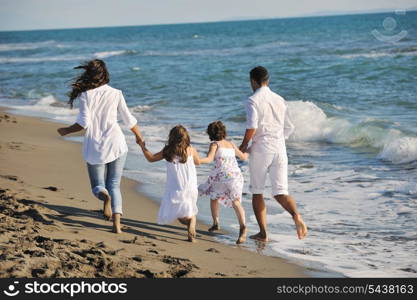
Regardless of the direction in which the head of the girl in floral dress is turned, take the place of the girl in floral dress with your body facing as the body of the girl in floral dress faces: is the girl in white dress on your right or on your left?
on your left

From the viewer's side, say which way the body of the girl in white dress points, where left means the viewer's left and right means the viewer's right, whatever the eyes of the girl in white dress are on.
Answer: facing away from the viewer

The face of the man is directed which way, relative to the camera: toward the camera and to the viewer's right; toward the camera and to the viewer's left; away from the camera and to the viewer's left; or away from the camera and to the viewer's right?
away from the camera and to the viewer's left

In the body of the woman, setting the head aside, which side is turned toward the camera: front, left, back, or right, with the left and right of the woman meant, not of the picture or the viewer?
back

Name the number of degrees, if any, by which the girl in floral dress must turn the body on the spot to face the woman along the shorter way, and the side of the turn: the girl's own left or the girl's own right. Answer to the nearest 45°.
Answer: approximately 90° to the girl's own left

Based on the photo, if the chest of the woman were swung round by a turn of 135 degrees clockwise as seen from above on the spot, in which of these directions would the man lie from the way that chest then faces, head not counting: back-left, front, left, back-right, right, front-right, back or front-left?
front-left

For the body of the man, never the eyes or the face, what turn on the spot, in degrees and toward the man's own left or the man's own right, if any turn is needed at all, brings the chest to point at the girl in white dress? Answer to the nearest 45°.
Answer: approximately 45° to the man's own left

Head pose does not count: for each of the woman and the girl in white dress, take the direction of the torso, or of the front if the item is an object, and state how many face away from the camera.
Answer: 2

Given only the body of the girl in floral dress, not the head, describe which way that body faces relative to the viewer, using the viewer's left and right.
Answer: facing away from the viewer and to the left of the viewer

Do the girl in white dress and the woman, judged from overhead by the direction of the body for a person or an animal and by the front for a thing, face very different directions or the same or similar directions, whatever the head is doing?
same or similar directions

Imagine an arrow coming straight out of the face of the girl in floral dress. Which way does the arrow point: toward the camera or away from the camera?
away from the camera

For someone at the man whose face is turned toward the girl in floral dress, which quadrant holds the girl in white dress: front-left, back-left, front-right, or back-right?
front-left

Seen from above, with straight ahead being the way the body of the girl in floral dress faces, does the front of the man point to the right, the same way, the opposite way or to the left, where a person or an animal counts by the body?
the same way

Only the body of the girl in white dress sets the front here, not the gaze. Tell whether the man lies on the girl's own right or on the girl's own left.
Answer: on the girl's own right

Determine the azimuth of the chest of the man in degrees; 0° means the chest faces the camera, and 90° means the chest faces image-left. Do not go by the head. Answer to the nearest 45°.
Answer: approximately 135°
